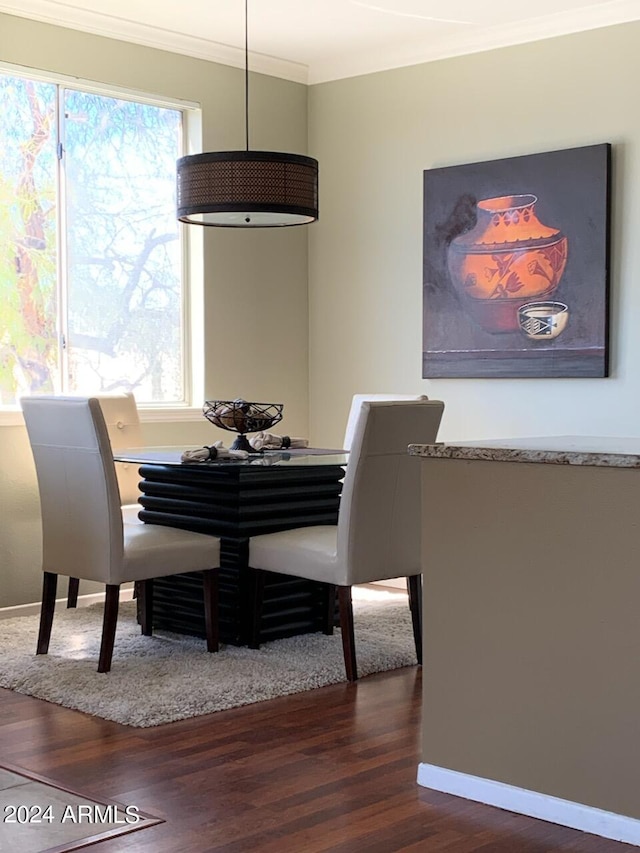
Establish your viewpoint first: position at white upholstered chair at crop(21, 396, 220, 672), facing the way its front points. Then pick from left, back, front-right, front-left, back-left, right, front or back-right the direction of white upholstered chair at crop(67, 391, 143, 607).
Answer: front-left

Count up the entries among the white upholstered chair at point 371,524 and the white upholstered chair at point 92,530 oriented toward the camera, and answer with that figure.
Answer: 0

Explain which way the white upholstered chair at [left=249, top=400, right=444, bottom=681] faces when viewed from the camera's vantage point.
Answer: facing away from the viewer and to the left of the viewer

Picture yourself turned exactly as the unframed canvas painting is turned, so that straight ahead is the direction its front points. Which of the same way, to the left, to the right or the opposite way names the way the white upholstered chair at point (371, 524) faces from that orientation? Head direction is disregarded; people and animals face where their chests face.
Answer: to the right

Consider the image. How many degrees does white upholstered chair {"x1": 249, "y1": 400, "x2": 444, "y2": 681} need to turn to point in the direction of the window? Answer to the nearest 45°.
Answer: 0° — it already faces it

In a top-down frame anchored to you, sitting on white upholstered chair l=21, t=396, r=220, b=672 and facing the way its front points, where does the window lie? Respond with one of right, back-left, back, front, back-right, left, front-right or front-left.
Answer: front-left

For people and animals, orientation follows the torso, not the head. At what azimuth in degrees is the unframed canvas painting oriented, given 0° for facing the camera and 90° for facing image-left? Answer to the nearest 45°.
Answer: approximately 45°

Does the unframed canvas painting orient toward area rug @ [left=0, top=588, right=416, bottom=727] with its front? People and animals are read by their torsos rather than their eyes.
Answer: yes

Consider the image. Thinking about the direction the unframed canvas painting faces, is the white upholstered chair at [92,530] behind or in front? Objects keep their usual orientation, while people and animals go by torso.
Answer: in front

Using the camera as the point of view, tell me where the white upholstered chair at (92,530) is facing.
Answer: facing away from the viewer and to the right of the viewer

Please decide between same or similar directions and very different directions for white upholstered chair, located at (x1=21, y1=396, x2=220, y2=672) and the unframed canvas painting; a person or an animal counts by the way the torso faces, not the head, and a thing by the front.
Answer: very different directions

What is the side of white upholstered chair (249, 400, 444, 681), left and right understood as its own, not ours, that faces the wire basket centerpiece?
front

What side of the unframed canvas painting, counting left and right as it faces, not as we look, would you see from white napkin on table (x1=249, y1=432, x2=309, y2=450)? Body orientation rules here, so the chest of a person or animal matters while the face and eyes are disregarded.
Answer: front

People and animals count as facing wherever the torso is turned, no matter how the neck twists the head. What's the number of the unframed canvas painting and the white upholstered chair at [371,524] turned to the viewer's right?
0
